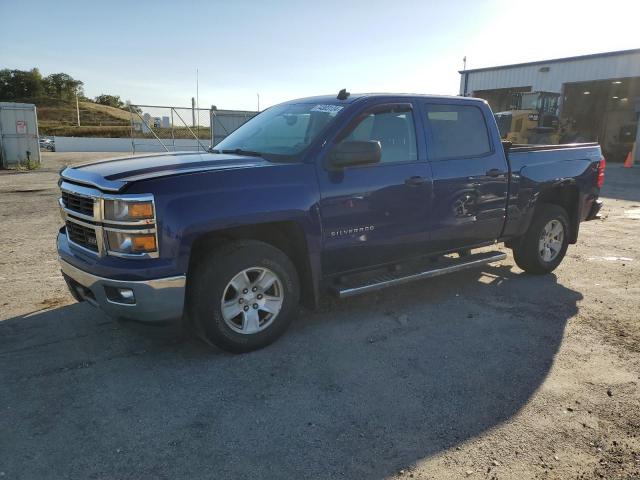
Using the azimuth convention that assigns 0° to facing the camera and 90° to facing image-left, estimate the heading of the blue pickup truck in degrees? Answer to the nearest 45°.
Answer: approximately 45°

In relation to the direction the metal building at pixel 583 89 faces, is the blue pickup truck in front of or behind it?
in front

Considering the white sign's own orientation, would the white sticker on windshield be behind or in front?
in front

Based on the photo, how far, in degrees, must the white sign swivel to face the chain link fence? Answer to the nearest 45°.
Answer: approximately 90° to its left

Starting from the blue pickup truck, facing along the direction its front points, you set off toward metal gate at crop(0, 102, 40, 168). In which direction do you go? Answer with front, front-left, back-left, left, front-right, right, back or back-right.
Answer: right

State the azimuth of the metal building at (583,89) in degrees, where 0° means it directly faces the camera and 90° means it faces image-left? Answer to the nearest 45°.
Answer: approximately 45°
